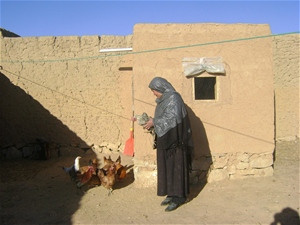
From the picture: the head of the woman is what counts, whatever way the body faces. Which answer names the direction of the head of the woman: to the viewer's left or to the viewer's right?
to the viewer's left

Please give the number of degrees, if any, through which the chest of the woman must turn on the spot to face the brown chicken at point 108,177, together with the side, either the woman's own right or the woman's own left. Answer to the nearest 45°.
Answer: approximately 45° to the woman's own right

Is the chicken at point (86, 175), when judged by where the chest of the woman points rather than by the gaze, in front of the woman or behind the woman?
in front

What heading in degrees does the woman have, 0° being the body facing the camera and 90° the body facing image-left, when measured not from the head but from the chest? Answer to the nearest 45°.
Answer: approximately 90°
